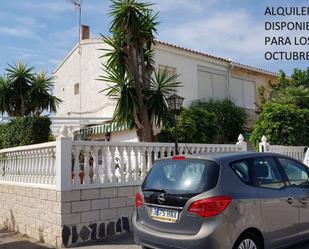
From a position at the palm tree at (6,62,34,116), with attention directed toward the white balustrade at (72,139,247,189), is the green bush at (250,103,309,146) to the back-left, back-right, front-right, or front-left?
front-left

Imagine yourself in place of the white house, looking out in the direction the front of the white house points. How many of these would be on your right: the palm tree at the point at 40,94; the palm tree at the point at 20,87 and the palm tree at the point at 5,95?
3

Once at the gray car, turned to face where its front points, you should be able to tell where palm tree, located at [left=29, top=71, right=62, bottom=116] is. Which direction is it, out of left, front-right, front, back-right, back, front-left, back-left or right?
left

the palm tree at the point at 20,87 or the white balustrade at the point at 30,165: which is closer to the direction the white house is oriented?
the white balustrade

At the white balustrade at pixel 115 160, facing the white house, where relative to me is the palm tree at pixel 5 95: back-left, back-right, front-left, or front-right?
front-left

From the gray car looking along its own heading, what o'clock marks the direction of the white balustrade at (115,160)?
The white balustrade is roughly at 9 o'clock from the gray car.

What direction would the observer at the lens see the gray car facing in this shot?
facing away from the viewer and to the right of the viewer

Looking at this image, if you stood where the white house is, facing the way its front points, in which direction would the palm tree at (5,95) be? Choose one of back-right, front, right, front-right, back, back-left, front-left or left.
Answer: right

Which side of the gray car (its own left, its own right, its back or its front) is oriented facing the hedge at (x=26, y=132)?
left

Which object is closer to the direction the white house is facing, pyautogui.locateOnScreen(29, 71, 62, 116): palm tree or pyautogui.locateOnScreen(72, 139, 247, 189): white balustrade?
the white balustrade

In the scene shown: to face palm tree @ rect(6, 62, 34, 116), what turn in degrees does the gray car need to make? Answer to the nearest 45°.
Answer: approximately 90° to its left

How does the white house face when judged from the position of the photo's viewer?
facing the viewer and to the right of the viewer

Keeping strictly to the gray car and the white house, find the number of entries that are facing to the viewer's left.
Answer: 0

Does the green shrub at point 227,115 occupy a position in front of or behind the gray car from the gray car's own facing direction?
in front

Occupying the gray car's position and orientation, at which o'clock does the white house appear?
The white house is roughly at 10 o'clock from the gray car.

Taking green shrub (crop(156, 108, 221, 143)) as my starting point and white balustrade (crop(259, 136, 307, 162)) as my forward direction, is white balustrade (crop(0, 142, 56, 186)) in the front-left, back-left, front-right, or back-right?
back-right

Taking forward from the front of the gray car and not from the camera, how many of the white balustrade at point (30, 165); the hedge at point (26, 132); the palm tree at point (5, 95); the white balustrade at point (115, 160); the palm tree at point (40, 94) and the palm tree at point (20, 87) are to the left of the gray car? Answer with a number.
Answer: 6
